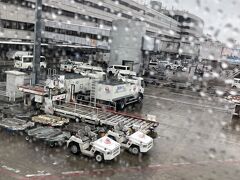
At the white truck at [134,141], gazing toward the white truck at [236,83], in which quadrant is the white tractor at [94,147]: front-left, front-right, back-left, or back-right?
back-left

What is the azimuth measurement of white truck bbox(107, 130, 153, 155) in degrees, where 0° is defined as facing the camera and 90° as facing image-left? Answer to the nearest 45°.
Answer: approximately 315°

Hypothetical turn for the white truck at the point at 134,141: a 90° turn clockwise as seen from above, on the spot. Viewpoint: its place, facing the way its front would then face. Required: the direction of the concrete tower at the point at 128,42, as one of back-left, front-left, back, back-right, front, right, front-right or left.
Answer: back-right

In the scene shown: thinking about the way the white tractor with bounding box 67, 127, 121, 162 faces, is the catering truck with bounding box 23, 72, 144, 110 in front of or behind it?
behind

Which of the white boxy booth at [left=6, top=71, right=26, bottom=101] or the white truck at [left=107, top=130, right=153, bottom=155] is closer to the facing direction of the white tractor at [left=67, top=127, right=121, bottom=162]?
the white truck

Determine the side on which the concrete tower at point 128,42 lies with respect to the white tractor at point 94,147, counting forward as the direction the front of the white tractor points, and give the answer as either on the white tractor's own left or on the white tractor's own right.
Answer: on the white tractor's own left

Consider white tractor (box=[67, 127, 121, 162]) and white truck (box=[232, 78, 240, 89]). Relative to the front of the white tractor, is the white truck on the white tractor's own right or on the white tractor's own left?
on the white tractor's own left

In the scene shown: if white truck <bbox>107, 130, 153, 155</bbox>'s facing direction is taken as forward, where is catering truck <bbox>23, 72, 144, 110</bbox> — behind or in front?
behind

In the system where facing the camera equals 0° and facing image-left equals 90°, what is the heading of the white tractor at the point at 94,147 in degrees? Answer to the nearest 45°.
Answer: approximately 315°

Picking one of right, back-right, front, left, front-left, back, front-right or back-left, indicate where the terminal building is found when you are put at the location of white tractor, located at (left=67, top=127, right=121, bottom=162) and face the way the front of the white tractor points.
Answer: back-left

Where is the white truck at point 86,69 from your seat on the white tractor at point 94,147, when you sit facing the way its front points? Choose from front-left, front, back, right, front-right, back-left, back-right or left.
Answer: back-left
